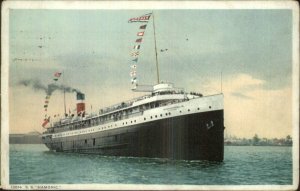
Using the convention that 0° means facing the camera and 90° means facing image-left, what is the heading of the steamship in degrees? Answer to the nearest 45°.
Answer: approximately 315°
